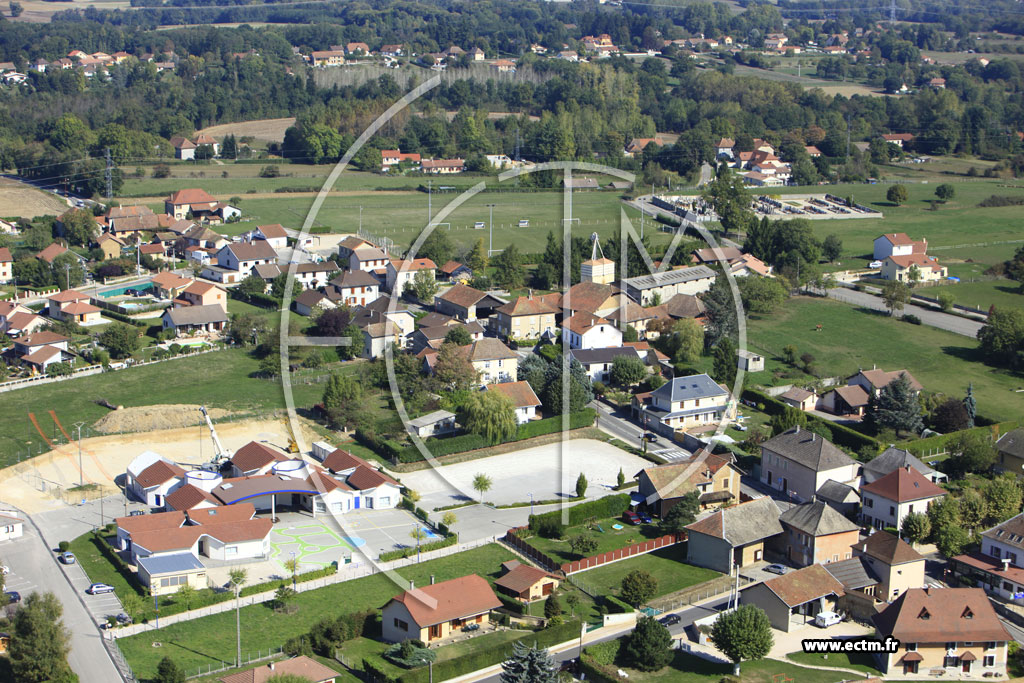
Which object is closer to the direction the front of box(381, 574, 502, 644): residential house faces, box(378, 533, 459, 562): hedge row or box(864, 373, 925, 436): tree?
the tree

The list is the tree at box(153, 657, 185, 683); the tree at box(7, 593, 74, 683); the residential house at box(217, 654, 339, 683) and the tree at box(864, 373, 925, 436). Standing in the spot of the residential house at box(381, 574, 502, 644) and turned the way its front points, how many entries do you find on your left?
1

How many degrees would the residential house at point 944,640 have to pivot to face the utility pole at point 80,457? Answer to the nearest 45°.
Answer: approximately 90° to its right

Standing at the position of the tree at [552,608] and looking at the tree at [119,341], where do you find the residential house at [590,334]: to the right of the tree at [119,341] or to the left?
right

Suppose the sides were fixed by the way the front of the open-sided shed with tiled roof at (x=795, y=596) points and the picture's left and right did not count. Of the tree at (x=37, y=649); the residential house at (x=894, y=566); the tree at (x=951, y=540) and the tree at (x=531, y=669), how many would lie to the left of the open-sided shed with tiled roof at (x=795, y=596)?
2

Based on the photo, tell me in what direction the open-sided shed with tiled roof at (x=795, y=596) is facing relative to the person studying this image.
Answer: facing the viewer and to the right of the viewer

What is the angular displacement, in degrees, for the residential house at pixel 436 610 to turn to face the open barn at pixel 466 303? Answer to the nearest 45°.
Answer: approximately 135° to its left

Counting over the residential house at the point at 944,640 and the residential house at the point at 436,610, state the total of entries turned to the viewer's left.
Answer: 0

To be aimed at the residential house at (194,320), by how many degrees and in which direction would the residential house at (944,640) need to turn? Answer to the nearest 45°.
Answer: approximately 135° to its right

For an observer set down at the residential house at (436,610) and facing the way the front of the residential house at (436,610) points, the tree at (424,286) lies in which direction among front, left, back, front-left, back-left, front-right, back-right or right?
back-left

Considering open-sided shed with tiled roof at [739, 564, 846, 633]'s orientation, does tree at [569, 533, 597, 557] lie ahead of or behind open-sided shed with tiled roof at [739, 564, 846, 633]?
behind

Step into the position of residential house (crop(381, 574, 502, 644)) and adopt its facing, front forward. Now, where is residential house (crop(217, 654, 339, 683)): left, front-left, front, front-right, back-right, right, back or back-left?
right

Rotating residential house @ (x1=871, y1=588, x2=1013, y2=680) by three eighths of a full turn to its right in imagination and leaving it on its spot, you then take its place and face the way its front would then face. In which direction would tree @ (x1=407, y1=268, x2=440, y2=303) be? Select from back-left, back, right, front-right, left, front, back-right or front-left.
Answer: front

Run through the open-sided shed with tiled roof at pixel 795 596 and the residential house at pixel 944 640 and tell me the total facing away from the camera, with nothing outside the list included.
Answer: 0
